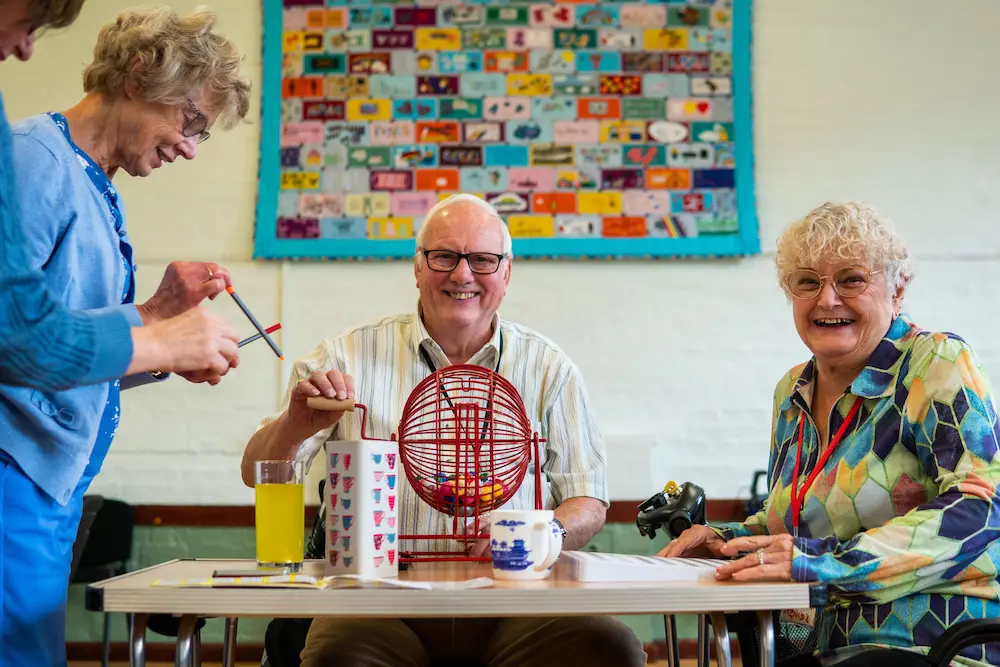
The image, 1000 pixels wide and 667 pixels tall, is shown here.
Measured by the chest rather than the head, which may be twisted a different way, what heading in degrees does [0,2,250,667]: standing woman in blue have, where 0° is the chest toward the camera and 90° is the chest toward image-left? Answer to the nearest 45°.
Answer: approximately 270°

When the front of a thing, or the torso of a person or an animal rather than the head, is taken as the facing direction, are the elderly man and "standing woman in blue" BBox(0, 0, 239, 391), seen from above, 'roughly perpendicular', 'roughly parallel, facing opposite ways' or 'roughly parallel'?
roughly perpendicular

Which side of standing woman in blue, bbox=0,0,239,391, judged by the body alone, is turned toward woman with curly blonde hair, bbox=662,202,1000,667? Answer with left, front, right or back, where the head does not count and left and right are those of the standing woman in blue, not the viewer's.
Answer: front

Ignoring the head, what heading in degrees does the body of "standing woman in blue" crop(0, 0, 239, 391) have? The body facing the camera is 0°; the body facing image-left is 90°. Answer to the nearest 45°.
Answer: approximately 270°

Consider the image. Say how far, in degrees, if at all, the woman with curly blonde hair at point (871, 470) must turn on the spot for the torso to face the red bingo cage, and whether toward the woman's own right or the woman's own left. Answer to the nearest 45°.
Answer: approximately 45° to the woman's own right

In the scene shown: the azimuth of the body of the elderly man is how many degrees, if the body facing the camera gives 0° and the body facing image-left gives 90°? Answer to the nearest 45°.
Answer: approximately 0°

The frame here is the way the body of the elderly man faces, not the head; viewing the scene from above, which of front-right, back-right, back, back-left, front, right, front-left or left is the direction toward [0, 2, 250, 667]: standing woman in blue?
front-right

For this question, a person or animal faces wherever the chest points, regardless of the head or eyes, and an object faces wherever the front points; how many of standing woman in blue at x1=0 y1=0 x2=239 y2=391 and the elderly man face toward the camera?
1
